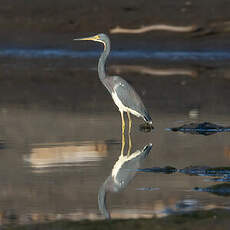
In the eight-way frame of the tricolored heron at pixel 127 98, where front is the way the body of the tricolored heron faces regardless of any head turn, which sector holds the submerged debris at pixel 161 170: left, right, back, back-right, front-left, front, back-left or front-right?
left

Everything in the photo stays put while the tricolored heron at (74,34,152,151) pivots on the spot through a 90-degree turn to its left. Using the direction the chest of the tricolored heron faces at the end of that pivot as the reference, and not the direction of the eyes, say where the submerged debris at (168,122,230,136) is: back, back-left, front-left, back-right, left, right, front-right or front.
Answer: left

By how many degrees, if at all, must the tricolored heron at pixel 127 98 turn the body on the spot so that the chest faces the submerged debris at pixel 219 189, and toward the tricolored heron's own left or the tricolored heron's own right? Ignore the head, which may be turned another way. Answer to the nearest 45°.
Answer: approximately 90° to the tricolored heron's own left

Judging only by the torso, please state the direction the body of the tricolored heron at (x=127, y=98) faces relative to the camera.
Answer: to the viewer's left

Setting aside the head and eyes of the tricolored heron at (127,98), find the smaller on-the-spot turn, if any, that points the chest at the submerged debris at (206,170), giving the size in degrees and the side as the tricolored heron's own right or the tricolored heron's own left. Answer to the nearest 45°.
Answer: approximately 90° to the tricolored heron's own left
